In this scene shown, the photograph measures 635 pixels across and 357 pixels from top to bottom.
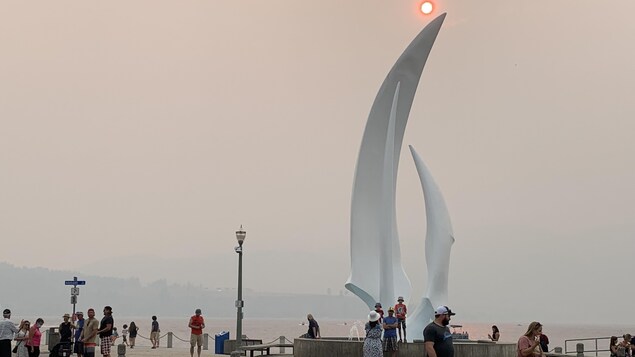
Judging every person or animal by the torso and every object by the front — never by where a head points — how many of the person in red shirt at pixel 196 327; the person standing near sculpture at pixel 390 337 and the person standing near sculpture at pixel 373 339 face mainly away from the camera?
1

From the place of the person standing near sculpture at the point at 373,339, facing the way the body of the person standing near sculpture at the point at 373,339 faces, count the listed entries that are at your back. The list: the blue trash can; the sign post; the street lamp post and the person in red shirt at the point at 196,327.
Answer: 0

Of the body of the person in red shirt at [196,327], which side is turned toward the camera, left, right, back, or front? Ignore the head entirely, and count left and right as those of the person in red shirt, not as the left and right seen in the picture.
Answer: front

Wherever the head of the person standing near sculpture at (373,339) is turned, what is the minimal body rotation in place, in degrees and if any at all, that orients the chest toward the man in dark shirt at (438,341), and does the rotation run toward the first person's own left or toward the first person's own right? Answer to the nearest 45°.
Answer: approximately 180°

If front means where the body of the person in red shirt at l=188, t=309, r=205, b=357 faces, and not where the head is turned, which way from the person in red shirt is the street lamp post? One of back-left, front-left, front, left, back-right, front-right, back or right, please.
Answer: back-left

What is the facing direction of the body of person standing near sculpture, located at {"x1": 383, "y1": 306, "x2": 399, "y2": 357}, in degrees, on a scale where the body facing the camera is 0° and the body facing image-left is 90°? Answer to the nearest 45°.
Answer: approximately 0°

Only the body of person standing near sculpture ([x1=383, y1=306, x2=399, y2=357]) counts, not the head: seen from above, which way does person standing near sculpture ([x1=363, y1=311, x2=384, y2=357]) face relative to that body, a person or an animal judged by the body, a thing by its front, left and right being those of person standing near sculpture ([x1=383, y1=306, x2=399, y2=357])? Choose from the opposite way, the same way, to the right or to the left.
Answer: the opposite way

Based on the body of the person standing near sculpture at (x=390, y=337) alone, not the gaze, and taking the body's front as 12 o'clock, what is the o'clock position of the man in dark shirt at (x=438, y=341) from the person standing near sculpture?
The man in dark shirt is roughly at 12 o'clock from the person standing near sculpture.

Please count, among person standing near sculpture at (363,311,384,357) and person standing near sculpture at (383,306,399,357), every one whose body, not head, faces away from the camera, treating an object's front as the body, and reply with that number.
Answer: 1

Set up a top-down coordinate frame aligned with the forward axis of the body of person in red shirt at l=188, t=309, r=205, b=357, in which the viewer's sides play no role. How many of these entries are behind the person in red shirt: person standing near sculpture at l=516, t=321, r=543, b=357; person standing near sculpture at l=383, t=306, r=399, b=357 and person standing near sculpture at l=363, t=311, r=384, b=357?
0

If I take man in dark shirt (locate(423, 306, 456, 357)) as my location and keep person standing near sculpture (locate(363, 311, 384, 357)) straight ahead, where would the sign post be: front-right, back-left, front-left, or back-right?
front-left

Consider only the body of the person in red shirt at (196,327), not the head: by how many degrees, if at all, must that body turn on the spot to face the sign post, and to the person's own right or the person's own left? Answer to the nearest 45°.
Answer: approximately 135° to the person's own right

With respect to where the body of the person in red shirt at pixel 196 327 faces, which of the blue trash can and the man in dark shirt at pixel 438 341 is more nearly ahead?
the man in dark shirt
